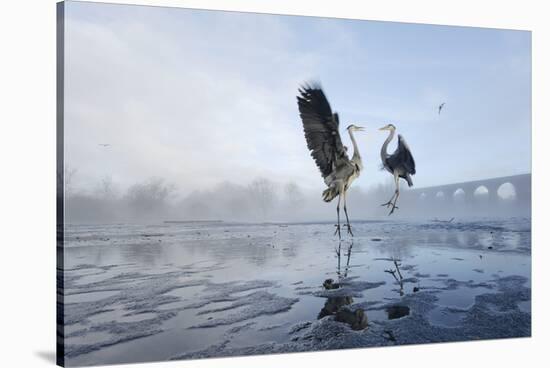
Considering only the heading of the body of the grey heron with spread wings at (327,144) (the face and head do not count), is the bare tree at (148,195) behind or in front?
behind

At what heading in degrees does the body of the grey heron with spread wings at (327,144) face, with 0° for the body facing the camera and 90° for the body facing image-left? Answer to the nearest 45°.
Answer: approximately 270°

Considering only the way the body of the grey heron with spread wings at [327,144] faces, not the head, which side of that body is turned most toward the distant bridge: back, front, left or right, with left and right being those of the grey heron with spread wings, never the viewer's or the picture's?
left

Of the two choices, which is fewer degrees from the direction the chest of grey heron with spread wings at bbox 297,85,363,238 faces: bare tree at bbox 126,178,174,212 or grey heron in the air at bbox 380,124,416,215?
the grey heron in the air

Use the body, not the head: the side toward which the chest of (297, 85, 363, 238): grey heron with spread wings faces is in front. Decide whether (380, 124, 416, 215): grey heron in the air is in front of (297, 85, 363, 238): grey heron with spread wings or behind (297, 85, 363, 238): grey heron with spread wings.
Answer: in front
